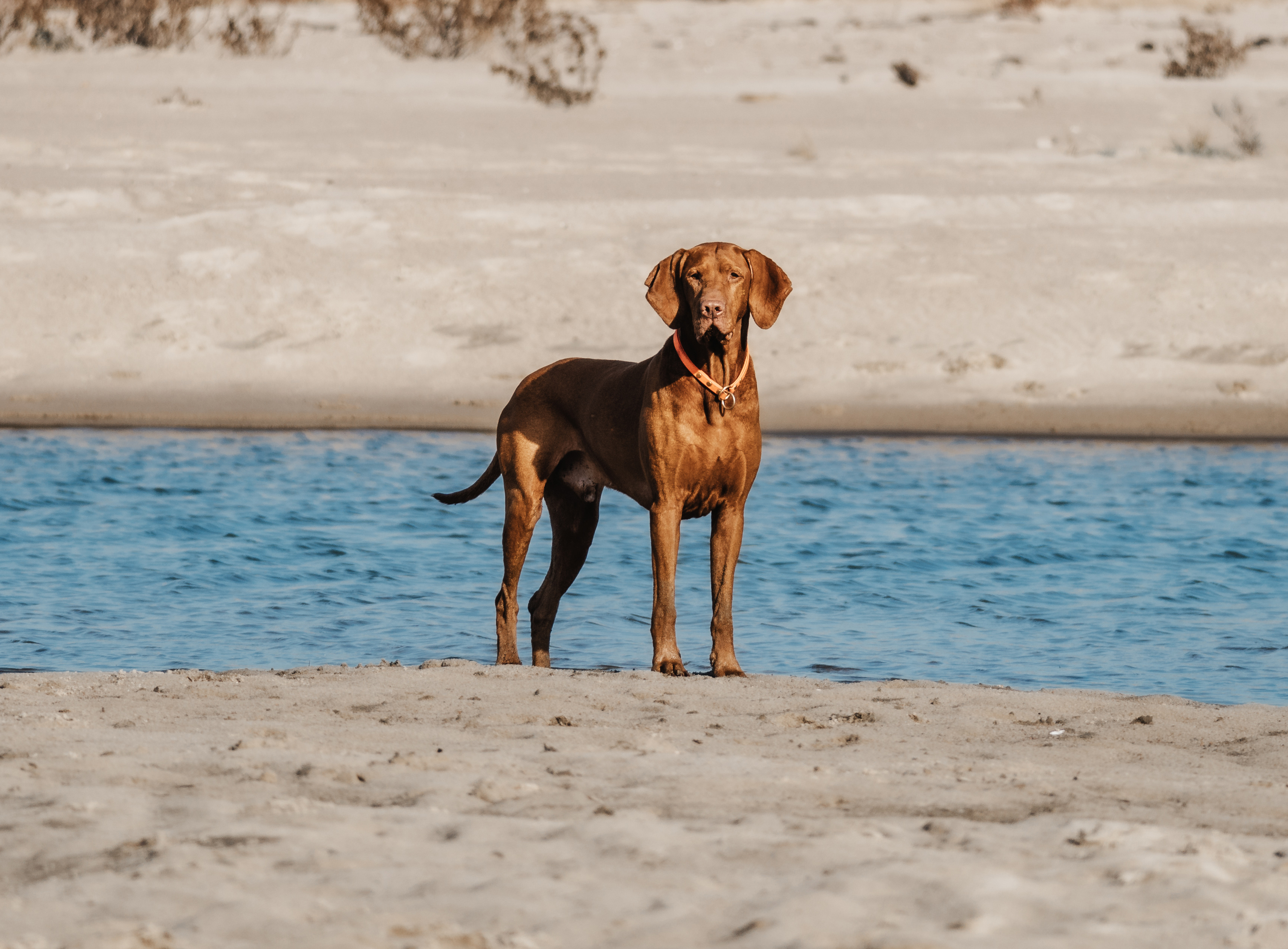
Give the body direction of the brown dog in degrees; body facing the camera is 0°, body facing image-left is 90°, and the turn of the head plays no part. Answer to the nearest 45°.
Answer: approximately 315°

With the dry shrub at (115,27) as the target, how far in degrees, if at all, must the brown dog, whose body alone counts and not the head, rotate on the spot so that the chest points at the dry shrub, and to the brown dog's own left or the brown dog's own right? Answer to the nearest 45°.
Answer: approximately 135° to the brown dog's own left

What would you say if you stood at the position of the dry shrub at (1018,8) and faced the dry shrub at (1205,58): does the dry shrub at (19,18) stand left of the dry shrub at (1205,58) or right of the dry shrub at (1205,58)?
right

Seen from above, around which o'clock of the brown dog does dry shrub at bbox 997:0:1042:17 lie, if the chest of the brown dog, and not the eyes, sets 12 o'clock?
The dry shrub is roughly at 8 o'clock from the brown dog.

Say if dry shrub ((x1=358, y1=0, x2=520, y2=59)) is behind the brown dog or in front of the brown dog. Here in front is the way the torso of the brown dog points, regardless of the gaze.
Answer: behind

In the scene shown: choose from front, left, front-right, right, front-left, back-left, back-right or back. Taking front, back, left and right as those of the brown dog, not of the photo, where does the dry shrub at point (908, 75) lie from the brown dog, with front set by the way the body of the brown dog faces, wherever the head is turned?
back-left
